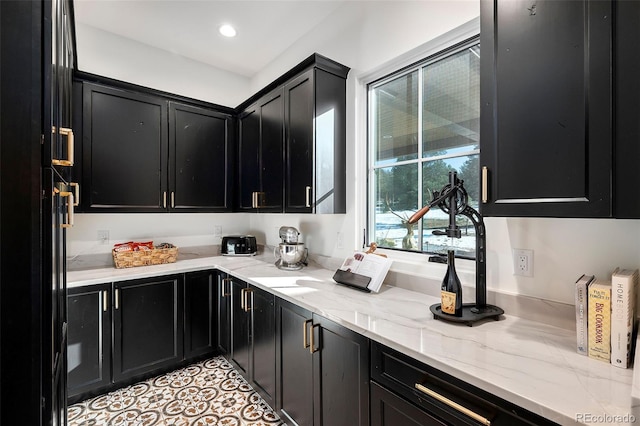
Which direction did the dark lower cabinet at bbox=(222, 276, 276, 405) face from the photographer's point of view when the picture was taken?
facing the viewer and to the left of the viewer

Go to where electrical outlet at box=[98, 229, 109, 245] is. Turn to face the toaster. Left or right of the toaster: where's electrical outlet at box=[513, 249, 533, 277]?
right

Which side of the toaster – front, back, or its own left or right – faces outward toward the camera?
front

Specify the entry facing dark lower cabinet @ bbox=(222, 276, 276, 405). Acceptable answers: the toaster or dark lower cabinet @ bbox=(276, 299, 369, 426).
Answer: the toaster

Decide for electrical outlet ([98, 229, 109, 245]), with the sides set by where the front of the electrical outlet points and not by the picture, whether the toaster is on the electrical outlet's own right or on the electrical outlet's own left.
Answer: on the electrical outlet's own left

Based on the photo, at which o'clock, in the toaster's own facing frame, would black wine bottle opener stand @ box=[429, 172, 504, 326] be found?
The black wine bottle opener stand is roughly at 11 o'clock from the toaster.

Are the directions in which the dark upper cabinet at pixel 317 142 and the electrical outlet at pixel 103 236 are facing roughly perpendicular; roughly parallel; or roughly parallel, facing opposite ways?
roughly perpendicular

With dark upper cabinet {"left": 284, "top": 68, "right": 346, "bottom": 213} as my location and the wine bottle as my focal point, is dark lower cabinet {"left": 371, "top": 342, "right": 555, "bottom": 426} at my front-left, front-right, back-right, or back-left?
front-right

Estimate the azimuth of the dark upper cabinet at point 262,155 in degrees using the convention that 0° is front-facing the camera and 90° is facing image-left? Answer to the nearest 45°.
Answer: approximately 45°
